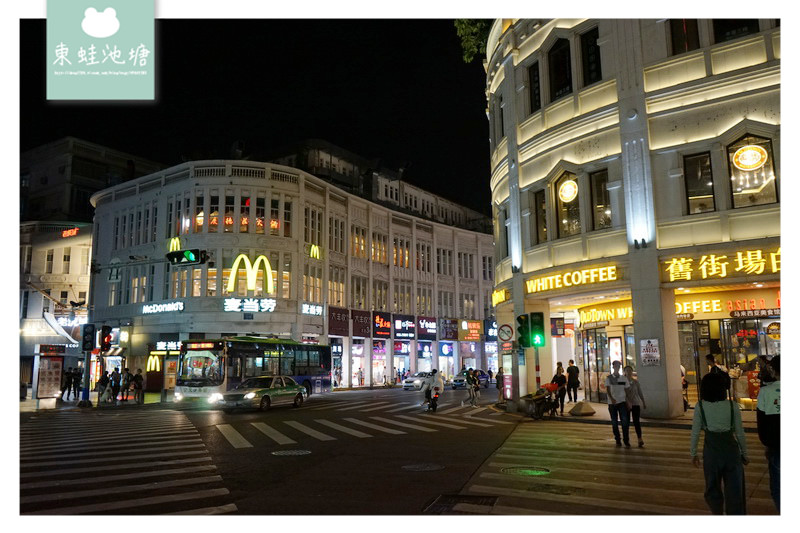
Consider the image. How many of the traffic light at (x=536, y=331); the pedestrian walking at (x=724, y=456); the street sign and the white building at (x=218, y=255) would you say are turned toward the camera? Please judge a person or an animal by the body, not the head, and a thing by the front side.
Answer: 3

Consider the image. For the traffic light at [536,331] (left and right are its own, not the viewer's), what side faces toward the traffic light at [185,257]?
right

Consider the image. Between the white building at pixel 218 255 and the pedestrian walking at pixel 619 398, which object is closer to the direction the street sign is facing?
the pedestrian walking

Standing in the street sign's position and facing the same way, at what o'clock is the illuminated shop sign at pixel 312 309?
The illuminated shop sign is roughly at 5 o'clock from the street sign.

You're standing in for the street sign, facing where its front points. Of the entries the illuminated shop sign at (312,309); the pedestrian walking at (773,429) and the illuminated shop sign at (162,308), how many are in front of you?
1

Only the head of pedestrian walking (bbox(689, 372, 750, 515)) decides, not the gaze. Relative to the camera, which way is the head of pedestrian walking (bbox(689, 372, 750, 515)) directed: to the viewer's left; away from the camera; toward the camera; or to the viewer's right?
away from the camera

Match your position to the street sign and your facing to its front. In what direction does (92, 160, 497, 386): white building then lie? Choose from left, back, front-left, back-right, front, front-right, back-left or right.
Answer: back-right
